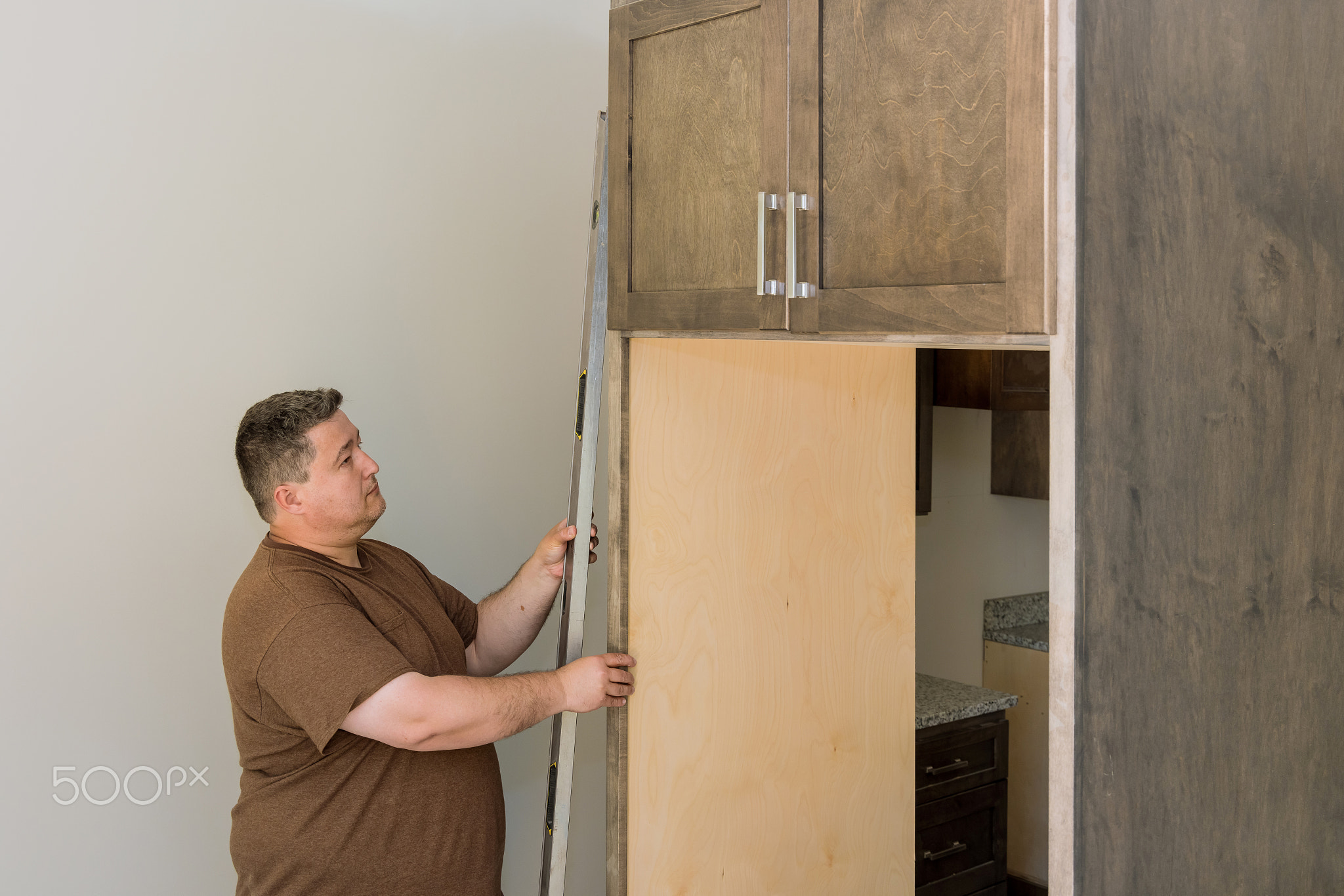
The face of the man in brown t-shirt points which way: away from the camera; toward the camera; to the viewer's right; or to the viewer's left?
to the viewer's right

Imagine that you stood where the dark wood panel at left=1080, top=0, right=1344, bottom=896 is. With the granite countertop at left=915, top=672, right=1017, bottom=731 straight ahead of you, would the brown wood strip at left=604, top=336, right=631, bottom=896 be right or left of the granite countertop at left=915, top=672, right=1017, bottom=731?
left

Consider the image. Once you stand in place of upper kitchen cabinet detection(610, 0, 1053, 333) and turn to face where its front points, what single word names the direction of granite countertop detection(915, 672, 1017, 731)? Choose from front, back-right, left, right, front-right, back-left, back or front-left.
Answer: back-right

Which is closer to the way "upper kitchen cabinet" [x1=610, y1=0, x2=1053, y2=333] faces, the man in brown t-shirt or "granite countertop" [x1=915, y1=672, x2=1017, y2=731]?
the man in brown t-shirt

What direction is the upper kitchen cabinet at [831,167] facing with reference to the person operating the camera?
facing the viewer and to the left of the viewer

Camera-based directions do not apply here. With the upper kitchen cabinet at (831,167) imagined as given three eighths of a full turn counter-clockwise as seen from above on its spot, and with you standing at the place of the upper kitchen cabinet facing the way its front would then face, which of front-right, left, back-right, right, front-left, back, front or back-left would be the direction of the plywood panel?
left
